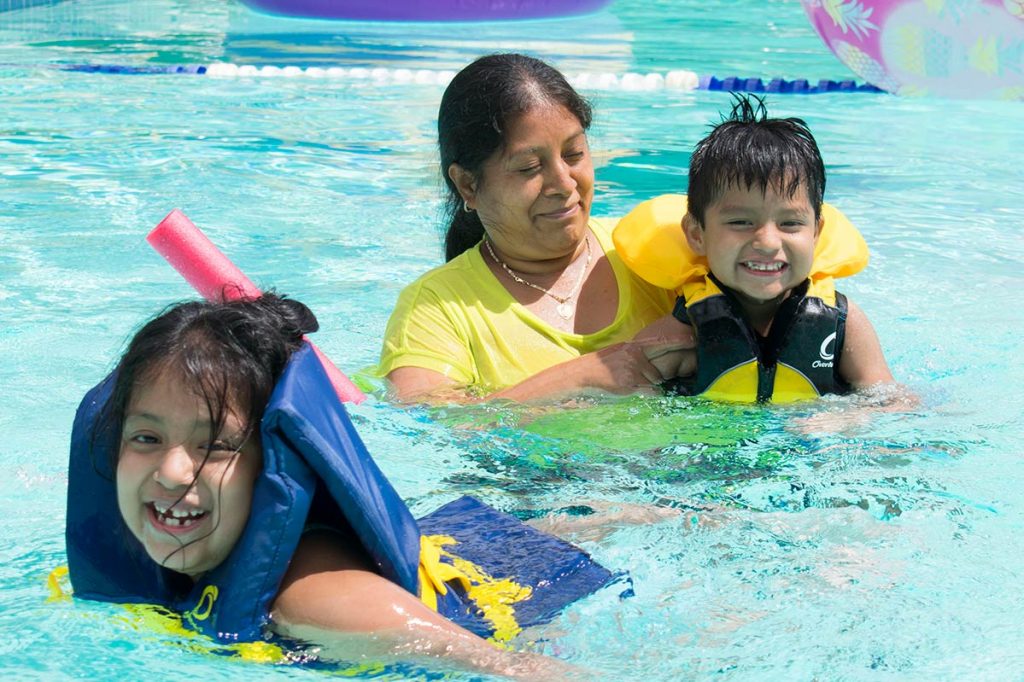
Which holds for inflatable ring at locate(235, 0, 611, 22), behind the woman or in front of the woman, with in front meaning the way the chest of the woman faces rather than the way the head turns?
behind

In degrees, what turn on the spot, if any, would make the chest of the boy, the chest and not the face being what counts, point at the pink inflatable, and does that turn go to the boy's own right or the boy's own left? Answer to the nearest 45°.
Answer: approximately 180°

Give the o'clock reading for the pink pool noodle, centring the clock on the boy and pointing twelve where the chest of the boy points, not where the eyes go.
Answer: The pink pool noodle is roughly at 3 o'clock from the boy.

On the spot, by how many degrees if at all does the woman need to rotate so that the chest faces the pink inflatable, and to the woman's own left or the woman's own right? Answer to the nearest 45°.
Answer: approximately 90° to the woman's own left

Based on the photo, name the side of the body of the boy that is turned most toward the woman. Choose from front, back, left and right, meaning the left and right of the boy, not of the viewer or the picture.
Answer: right

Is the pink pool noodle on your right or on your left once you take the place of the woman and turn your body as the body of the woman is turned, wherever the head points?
on your right

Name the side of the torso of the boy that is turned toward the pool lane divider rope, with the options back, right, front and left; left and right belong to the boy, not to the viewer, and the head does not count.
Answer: back

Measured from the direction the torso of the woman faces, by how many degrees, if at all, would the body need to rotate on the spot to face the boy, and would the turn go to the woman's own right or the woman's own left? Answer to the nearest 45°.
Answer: approximately 45° to the woman's own left

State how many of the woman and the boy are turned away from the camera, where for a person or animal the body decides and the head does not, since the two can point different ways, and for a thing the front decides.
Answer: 0

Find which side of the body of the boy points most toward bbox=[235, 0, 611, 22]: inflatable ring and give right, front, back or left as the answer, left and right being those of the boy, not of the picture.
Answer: back

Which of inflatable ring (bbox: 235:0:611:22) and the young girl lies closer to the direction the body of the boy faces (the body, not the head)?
the young girl

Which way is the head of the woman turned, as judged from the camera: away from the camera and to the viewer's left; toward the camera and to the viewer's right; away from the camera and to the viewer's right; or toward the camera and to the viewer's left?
toward the camera and to the viewer's right

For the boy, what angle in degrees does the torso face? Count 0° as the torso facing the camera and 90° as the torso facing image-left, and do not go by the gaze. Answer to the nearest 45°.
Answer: approximately 0°
